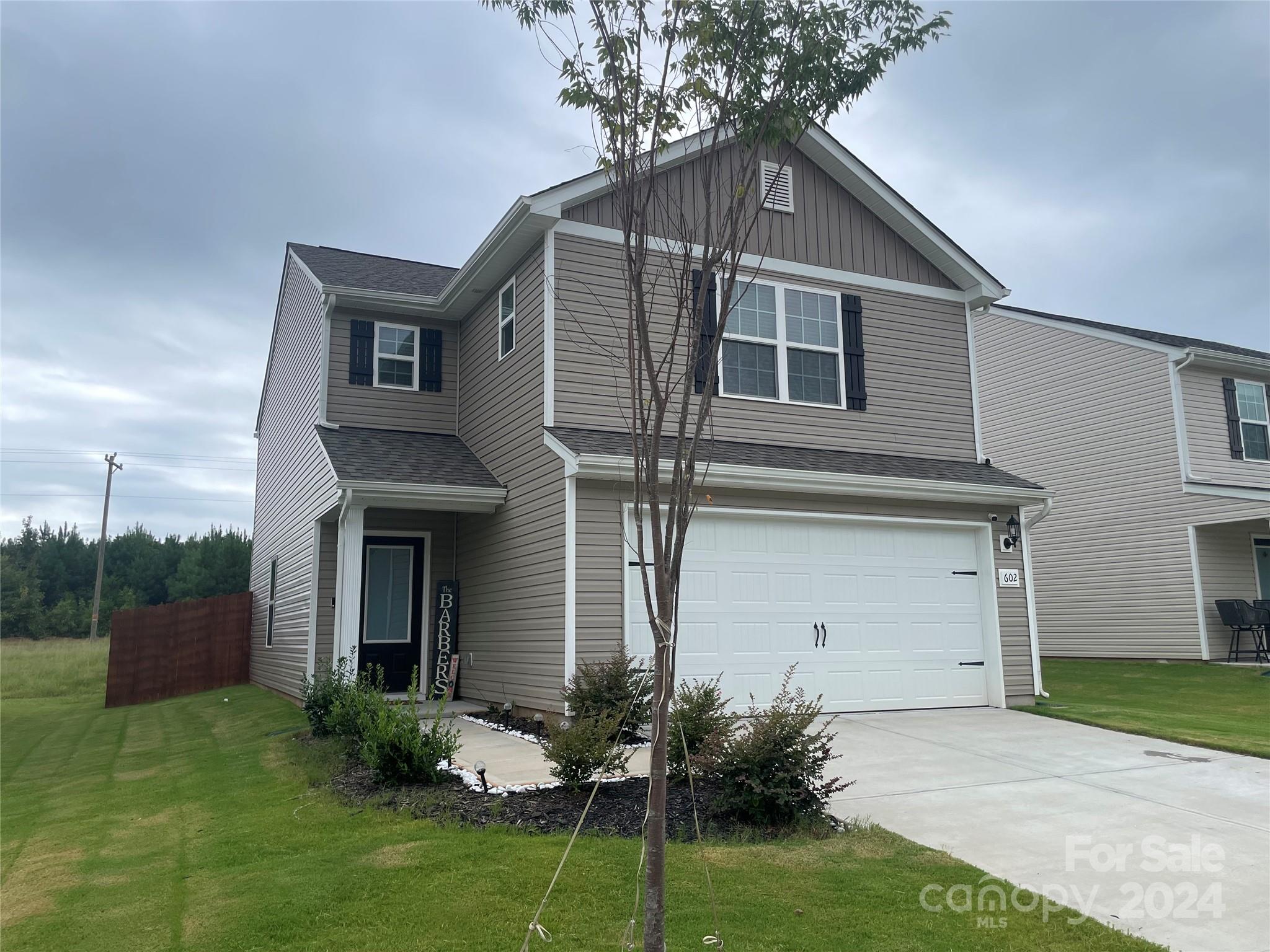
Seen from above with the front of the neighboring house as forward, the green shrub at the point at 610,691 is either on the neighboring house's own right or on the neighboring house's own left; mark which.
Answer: on the neighboring house's own right

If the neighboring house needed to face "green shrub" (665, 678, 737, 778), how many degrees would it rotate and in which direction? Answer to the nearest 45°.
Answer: approximately 45° to its right

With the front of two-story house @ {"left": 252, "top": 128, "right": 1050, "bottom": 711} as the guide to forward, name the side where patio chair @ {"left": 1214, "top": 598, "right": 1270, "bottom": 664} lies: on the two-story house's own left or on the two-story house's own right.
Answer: on the two-story house's own left

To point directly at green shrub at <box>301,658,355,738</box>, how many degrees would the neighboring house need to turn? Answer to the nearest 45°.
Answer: approximately 90° to its right

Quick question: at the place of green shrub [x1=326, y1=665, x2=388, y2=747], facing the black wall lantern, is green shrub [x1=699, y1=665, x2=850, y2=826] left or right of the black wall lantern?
right

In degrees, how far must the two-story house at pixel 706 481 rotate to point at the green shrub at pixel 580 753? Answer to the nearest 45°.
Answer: approximately 45° to its right

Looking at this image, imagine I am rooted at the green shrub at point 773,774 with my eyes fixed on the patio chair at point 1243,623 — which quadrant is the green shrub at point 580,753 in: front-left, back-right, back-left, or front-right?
back-left

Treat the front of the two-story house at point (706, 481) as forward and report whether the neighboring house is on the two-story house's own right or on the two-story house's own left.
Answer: on the two-story house's own left

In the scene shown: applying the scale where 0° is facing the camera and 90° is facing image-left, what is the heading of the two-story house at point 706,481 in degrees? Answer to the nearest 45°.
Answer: approximately 315°

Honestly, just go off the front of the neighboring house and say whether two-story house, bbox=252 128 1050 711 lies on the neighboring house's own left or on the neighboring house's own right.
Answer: on the neighboring house's own right

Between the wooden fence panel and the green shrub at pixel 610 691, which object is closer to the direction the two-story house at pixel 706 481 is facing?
the green shrub

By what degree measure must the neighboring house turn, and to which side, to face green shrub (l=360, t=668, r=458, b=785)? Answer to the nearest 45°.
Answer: approximately 45° to its right

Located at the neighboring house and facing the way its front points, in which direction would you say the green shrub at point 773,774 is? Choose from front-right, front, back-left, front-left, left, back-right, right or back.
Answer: front-right
